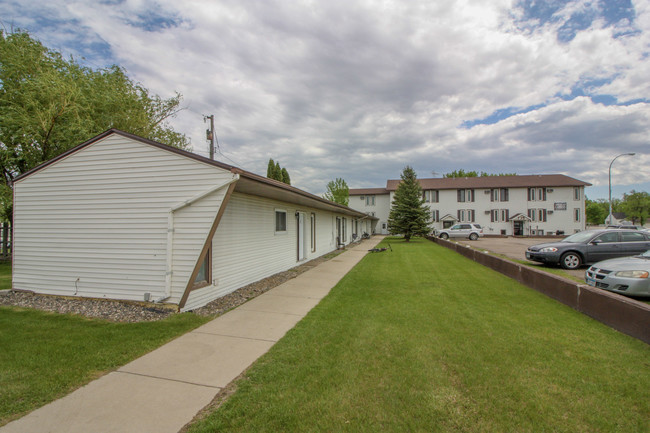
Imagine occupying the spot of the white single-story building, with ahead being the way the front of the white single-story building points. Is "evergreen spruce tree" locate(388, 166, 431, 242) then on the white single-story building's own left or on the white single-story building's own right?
on the white single-story building's own left

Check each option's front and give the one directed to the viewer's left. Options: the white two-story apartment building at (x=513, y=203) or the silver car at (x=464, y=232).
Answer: the silver car

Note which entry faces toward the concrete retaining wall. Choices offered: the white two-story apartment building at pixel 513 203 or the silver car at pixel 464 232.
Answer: the white two-story apartment building

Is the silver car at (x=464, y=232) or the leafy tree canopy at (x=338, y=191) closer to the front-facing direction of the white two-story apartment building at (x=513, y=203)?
the silver car

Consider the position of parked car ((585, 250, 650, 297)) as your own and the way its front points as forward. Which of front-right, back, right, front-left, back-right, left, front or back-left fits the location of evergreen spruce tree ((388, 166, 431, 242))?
right

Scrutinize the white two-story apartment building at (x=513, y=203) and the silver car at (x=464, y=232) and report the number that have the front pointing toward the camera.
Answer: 1

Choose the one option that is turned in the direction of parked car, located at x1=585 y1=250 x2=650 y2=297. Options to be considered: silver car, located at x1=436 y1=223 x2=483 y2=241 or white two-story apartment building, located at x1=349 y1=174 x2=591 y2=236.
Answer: the white two-story apartment building

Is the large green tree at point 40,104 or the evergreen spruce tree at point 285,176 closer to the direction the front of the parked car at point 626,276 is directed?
the large green tree

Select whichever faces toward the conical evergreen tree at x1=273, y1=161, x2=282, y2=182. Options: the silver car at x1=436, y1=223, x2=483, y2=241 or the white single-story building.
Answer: the silver car

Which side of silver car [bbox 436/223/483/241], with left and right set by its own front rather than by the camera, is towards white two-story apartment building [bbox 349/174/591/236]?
right

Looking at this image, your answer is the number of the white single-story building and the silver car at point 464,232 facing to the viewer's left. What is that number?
1

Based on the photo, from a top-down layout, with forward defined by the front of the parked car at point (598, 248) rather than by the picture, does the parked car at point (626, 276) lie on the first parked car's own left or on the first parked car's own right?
on the first parked car's own left

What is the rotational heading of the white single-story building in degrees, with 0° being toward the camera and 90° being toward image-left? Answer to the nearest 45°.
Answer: approximately 315°

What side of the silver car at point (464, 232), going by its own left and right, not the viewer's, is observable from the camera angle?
left

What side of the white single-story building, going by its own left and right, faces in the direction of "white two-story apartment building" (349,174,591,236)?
left
